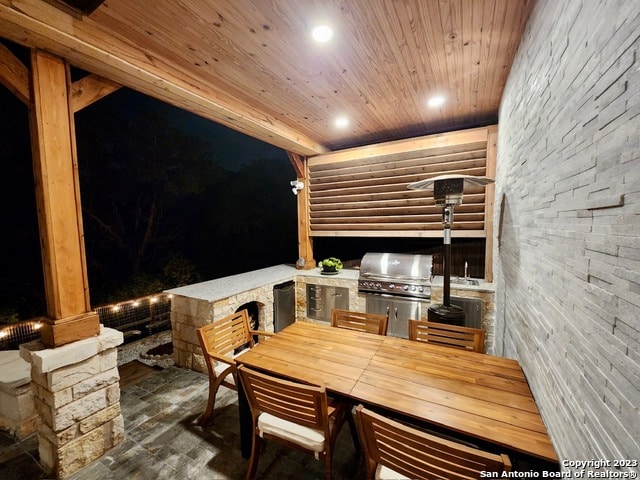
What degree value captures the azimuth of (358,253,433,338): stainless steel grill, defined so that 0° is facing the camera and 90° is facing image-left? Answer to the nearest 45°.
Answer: approximately 0°

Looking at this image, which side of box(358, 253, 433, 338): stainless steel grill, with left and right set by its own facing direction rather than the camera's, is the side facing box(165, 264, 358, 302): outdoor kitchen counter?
right

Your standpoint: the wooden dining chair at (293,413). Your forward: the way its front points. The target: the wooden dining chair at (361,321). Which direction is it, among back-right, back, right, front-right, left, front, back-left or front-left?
front

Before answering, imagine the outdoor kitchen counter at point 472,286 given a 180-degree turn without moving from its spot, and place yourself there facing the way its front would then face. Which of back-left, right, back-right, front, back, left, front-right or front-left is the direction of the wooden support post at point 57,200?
back-left

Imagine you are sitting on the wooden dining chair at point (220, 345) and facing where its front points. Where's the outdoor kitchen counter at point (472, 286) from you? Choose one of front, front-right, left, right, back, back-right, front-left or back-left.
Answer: front-left

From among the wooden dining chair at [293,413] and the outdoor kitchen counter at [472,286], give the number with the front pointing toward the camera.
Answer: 1

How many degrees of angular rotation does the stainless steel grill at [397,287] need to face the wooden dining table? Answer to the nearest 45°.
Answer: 0° — it already faces it

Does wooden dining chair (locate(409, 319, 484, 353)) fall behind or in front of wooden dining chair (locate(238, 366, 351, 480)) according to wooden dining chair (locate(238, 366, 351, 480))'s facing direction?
in front

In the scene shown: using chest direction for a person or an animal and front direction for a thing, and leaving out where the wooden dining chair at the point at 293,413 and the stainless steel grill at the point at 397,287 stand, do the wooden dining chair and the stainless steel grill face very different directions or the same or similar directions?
very different directions

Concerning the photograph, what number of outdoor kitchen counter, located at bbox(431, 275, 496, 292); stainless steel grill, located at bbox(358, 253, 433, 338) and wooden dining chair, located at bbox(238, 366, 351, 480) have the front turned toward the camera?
2

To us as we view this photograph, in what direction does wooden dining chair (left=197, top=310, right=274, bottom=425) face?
facing the viewer and to the right of the viewer

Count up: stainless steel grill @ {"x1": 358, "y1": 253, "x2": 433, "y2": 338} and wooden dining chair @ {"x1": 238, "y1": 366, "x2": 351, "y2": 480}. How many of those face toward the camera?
1

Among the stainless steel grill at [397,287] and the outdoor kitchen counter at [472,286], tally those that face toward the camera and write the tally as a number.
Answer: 2
